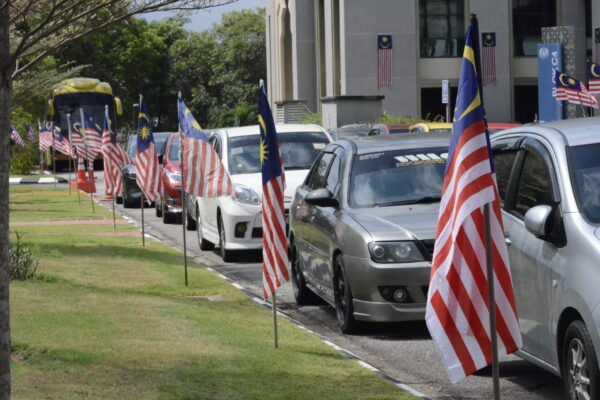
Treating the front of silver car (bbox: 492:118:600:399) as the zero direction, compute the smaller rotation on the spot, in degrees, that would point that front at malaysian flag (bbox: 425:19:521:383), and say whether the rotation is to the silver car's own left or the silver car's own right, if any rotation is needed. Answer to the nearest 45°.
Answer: approximately 45° to the silver car's own right

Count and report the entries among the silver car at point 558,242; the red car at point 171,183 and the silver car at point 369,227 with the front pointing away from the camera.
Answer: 0

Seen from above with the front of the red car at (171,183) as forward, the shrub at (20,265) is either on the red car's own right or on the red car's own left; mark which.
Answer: on the red car's own right

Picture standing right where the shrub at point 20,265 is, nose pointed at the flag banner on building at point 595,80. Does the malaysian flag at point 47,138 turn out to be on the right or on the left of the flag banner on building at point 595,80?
left

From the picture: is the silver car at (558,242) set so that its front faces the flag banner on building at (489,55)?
no

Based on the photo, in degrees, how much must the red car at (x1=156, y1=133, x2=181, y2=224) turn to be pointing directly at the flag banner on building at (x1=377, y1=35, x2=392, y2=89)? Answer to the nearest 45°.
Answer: approximately 135° to its left

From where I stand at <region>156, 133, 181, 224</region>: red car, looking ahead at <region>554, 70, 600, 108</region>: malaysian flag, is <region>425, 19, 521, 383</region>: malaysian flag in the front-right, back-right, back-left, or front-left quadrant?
front-right

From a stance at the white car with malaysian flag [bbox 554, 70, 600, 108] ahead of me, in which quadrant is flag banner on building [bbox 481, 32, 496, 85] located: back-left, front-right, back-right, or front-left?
front-left

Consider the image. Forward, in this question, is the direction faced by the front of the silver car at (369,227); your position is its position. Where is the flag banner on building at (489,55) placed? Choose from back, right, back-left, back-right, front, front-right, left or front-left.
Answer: back

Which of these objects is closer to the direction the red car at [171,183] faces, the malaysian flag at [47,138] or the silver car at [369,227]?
the silver car

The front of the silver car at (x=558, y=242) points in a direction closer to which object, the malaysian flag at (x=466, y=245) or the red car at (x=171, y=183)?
the malaysian flag

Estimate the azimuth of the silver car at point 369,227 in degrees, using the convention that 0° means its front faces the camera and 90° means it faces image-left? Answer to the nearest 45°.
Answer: approximately 0°

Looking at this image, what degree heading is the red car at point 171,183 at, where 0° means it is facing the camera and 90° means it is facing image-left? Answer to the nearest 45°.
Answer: approximately 315°

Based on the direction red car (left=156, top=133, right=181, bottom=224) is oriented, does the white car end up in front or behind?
in front

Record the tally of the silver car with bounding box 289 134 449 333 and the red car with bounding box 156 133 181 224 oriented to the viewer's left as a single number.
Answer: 0

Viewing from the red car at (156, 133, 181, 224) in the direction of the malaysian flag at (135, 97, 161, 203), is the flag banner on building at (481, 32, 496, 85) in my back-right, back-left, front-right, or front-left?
back-left

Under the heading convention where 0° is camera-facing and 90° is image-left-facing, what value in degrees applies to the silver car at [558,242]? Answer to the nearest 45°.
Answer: approximately 315°
